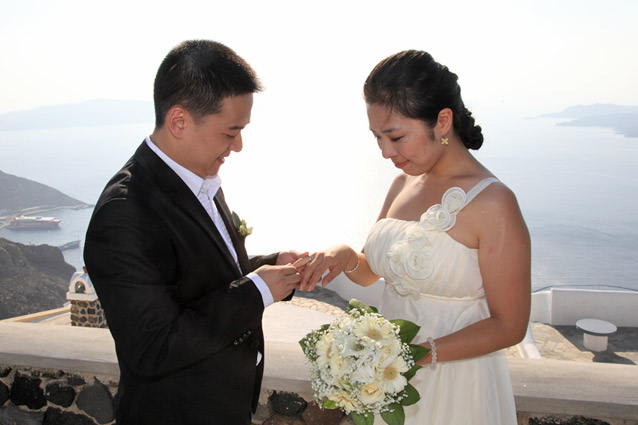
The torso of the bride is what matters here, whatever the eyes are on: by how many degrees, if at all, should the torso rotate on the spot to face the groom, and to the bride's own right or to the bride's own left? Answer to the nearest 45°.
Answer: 0° — they already face them

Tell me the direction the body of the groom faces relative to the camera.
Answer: to the viewer's right

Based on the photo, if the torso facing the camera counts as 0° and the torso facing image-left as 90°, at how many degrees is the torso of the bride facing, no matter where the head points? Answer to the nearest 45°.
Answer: approximately 45°

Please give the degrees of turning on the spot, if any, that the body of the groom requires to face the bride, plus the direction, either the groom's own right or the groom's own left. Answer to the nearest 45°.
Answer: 0° — they already face them

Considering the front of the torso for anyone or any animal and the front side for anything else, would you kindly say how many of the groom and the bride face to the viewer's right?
1

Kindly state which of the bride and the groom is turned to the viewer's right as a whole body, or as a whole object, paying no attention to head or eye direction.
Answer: the groom
